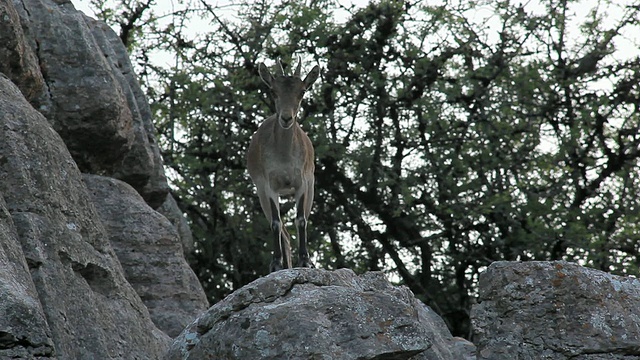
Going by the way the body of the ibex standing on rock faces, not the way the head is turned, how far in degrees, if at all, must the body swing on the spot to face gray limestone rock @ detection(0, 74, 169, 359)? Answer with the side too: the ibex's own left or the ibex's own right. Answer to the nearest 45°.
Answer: approximately 45° to the ibex's own right

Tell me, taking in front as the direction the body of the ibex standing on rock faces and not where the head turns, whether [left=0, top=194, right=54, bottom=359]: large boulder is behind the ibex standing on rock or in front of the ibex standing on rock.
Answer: in front

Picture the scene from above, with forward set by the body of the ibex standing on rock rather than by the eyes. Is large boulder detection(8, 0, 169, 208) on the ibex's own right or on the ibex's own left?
on the ibex's own right

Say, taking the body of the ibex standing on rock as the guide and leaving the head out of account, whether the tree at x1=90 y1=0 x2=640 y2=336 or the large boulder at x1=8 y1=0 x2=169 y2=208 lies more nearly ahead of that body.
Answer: the large boulder

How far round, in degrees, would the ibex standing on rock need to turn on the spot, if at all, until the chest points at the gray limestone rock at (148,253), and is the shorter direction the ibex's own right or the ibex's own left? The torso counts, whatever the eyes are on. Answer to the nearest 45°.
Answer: approximately 90° to the ibex's own right

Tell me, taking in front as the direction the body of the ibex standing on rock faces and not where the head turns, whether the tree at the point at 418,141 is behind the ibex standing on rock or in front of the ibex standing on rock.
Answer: behind

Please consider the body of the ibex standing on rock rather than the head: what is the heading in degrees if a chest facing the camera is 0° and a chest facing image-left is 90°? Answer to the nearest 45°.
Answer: approximately 0°
